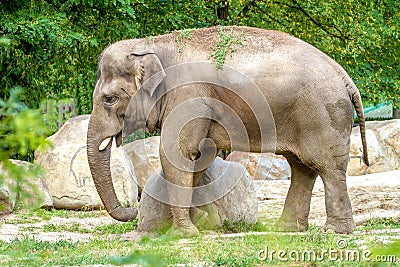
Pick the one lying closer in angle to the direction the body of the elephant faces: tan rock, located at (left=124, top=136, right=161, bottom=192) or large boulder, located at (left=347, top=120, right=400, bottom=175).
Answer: the tan rock

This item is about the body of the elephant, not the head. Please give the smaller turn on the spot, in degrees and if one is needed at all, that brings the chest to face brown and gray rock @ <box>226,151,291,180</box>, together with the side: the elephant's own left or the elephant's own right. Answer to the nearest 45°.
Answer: approximately 90° to the elephant's own right

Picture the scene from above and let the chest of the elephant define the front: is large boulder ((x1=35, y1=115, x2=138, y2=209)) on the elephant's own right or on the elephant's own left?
on the elephant's own right

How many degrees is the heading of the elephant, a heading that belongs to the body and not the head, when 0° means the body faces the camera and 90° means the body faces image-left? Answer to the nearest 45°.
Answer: approximately 90°

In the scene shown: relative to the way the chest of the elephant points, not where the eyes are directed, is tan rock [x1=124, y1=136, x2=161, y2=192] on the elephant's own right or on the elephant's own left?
on the elephant's own right

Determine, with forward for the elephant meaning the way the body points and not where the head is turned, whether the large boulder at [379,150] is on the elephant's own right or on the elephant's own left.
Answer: on the elephant's own right
